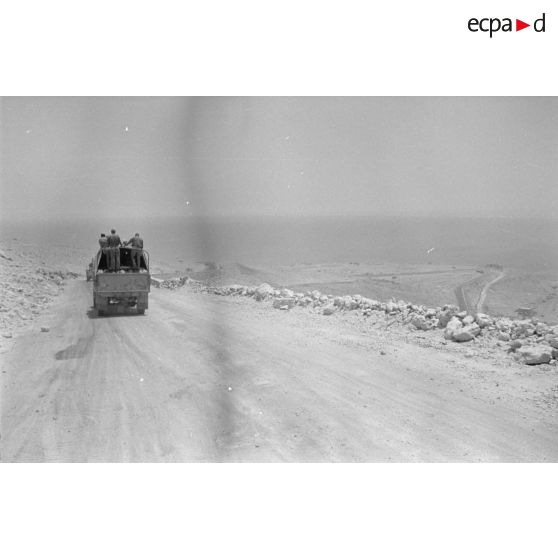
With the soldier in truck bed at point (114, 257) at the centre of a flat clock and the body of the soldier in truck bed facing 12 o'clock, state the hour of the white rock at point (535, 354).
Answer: The white rock is roughly at 5 o'clock from the soldier in truck bed.

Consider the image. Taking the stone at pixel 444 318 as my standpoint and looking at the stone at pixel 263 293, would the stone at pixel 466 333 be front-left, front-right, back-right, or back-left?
back-left

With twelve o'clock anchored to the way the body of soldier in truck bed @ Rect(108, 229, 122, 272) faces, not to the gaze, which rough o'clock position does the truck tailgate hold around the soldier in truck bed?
The truck tailgate is roughly at 6 o'clock from the soldier in truck bed.

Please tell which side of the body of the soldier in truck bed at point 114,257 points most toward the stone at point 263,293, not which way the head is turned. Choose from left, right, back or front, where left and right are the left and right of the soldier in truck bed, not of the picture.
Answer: right

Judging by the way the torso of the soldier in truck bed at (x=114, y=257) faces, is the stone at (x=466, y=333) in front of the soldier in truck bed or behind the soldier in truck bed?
behind

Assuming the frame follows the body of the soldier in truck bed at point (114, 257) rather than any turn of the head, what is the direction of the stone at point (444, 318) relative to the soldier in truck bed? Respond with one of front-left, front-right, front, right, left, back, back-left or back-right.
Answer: back-right

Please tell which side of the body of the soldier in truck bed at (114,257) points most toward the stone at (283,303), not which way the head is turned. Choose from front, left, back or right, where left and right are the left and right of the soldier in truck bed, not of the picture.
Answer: right

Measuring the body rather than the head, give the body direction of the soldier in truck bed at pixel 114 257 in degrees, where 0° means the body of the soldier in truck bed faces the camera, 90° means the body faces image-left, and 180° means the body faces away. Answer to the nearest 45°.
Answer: approximately 180°
